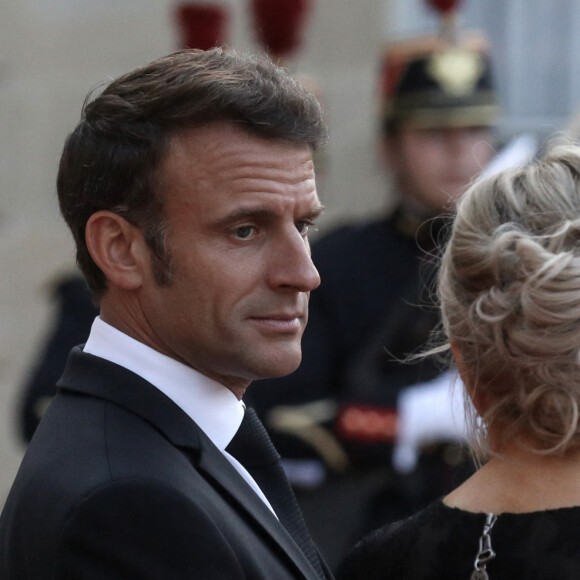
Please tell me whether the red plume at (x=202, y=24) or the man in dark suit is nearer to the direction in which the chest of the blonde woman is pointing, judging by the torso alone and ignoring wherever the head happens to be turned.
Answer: the red plume

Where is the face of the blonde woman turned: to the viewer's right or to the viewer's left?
to the viewer's left

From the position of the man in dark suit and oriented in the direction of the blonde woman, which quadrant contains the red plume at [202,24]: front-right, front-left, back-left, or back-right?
back-left

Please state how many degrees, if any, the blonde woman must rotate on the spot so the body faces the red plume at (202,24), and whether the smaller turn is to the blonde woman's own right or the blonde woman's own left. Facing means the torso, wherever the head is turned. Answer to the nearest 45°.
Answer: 0° — they already face it

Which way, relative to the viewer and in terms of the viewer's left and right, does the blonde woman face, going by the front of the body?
facing away from the viewer

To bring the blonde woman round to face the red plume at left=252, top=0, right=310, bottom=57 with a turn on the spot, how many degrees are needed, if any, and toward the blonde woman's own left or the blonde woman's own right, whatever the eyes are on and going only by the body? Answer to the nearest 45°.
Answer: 0° — they already face it

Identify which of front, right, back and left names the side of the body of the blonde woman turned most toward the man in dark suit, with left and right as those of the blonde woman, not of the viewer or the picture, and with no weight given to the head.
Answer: left
